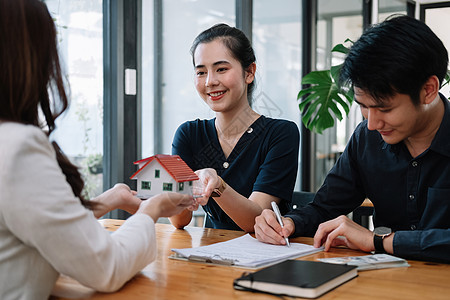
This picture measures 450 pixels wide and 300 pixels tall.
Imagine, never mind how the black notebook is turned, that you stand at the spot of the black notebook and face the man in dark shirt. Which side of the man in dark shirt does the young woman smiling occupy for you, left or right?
left

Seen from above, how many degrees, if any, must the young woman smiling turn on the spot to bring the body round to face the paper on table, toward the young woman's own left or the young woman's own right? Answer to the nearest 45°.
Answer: approximately 45° to the young woman's own left

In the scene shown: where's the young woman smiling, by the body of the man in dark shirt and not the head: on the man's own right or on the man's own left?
on the man's own right

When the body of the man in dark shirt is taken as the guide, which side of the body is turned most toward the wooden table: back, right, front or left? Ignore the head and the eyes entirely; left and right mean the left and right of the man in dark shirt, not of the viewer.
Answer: front

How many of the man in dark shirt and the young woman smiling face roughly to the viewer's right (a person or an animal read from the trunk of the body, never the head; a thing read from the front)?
0

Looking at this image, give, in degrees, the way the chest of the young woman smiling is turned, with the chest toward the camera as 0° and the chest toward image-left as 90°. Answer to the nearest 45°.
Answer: approximately 45°

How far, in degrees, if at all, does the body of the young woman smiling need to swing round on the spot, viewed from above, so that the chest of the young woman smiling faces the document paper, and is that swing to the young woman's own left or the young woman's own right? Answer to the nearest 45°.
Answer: approximately 45° to the young woman's own left

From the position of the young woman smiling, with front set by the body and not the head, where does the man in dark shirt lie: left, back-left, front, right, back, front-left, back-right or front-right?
left

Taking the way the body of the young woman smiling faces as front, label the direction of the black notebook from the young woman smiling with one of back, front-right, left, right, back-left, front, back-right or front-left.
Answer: front-left

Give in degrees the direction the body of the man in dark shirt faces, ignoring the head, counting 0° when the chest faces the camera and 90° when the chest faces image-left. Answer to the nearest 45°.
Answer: approximately 45°
